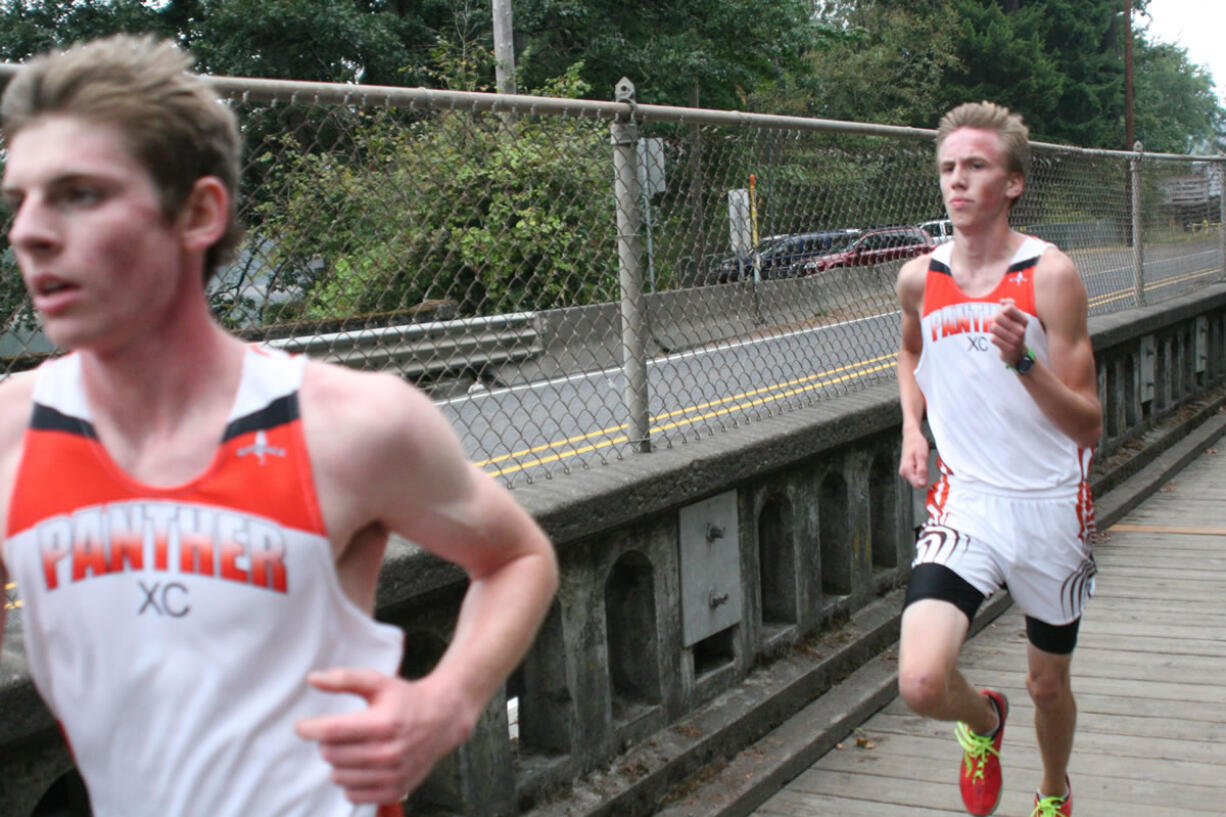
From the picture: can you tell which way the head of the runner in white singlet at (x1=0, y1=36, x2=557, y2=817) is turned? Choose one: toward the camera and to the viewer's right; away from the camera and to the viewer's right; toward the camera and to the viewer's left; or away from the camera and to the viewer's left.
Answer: toward the camera and to the viewer's left

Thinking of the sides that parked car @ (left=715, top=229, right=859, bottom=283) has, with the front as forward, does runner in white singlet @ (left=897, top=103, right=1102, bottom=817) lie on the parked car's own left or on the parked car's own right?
on the parked car's own left

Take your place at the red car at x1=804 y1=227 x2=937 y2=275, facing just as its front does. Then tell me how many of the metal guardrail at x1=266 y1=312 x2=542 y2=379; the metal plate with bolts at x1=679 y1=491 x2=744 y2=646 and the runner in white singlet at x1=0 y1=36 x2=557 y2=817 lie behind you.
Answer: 0

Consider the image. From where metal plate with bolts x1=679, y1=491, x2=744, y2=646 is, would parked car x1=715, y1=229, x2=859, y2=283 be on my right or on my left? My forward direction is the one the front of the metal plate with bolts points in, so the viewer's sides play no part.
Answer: on my left

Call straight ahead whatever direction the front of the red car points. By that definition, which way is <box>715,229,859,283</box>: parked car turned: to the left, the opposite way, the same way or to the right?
the same way

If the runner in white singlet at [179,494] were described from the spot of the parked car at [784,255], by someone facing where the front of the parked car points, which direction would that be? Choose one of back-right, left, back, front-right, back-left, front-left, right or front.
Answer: front-left

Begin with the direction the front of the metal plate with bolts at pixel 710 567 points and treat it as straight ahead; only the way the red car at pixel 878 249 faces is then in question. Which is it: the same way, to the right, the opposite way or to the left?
to the right

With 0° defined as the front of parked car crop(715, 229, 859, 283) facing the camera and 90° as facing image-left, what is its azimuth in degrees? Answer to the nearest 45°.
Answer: approximately 45°

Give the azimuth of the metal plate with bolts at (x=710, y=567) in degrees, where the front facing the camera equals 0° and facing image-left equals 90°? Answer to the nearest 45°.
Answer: approximately 315°

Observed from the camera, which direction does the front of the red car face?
facing the viewer and to the left of the viewer

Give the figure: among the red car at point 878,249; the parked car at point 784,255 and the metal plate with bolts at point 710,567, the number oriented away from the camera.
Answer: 0
